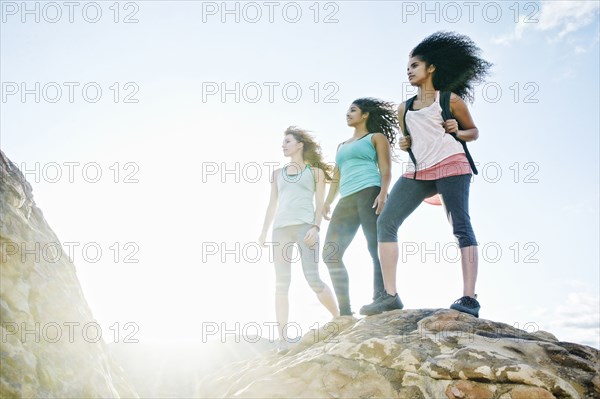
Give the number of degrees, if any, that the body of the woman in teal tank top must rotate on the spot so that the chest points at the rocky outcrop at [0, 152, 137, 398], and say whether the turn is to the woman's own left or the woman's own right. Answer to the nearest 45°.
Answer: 0° — they already face it

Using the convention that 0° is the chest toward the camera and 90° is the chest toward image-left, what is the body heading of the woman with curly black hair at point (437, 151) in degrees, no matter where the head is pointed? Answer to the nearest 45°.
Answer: approximately 45°

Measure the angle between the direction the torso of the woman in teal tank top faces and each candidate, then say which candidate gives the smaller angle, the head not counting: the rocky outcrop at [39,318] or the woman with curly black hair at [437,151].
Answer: the rocky outcrop

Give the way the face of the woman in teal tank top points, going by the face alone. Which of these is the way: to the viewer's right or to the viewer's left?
to the viewer's left

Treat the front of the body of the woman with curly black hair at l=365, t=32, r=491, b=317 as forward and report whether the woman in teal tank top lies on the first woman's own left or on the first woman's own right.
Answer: on the first woman's own right

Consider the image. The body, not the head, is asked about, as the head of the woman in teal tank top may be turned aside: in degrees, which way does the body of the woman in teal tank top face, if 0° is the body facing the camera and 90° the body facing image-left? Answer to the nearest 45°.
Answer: approximately 45°

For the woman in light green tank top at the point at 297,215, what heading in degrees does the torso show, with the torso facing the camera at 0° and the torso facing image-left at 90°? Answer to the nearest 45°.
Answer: approximately 45°

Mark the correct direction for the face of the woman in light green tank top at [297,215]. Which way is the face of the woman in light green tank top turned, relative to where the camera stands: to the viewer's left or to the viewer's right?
to the viewer's left
